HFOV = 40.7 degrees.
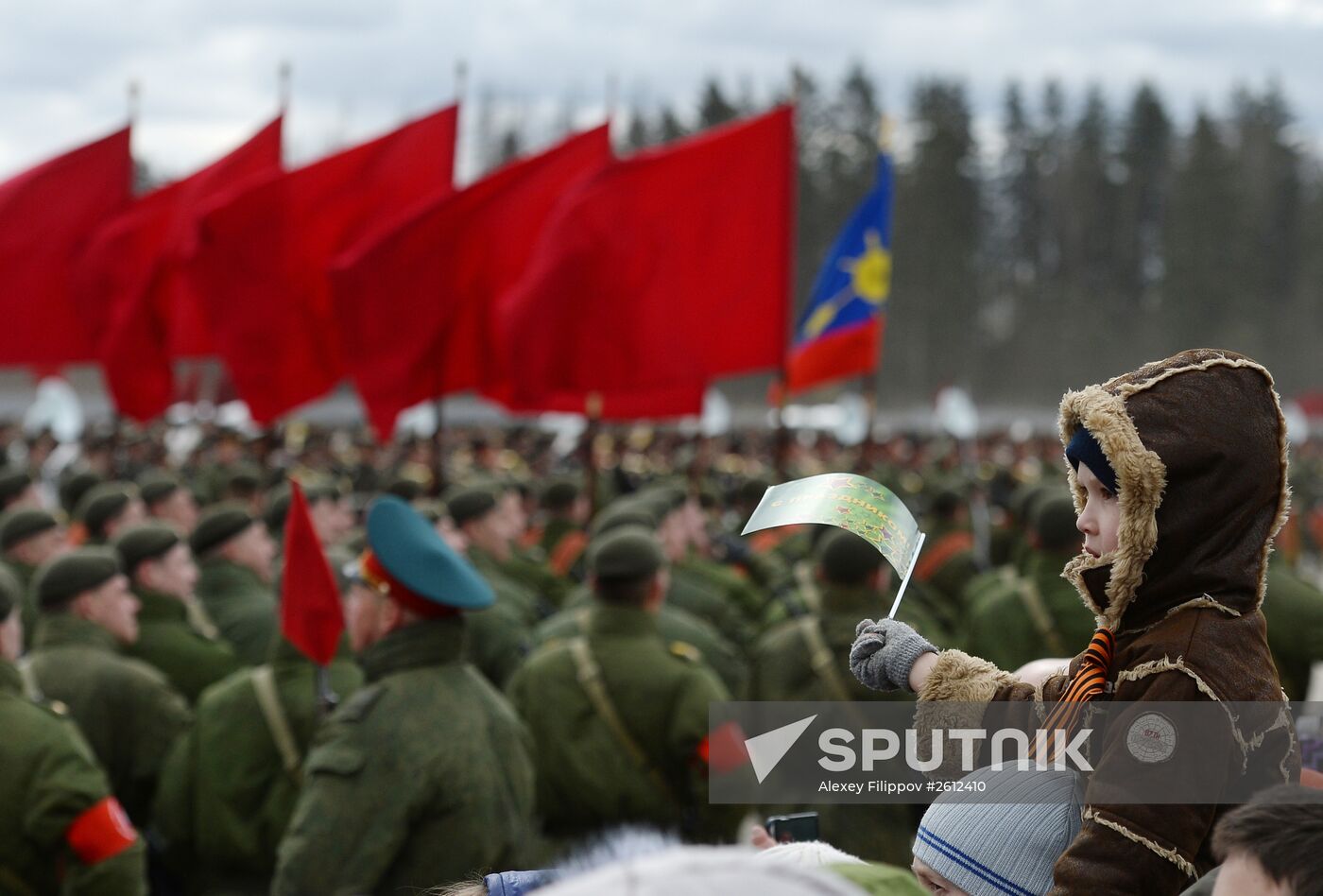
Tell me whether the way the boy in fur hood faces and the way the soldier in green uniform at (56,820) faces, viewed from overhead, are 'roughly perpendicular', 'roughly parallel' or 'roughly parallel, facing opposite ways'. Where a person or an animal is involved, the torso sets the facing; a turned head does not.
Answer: roughly perpendicular

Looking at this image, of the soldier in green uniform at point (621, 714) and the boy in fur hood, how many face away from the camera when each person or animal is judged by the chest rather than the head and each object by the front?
1

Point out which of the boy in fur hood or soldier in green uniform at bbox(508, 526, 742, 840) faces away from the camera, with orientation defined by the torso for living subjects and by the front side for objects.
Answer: the soldier in green uniform

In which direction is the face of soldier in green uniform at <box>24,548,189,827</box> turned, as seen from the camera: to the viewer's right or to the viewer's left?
to the viewer's right

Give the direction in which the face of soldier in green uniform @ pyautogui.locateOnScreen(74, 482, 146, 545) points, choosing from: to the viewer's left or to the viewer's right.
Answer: to the viewer's right

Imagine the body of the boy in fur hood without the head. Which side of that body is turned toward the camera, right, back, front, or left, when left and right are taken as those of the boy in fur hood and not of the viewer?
left

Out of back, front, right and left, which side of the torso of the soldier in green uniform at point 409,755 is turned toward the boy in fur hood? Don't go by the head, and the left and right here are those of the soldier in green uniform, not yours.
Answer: back

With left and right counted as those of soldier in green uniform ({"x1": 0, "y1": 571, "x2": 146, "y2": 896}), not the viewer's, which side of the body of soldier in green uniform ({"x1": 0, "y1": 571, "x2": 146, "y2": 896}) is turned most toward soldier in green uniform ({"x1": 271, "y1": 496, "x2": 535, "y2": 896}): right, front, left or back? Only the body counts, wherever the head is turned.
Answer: right

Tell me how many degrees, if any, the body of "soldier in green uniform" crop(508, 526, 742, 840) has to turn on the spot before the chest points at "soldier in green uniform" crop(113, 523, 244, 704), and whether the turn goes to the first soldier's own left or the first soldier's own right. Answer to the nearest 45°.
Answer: approximately 45° to the first soldier's own left

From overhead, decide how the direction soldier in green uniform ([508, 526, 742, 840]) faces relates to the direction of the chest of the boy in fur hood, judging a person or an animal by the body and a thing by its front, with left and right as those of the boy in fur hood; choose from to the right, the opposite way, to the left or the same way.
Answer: to the right

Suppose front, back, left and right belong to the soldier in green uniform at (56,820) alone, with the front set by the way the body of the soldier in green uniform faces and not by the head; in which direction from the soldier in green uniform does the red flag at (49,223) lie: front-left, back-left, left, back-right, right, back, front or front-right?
front-left

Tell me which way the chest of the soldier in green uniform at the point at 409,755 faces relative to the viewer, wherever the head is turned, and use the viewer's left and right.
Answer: facing away from the viewer and to the left of the viewer

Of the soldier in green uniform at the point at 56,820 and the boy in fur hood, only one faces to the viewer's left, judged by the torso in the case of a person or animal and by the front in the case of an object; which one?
the boy in fur hood

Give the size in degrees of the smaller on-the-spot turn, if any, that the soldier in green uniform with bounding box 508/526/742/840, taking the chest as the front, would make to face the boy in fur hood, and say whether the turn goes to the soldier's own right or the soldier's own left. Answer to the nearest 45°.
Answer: approximately 180°
